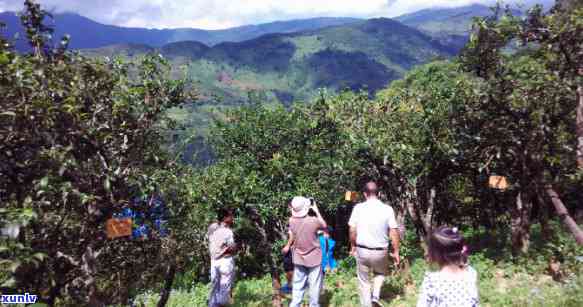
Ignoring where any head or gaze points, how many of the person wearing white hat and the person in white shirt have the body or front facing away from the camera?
2

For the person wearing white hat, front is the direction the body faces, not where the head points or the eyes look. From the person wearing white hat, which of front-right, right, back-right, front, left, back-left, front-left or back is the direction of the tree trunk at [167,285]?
left

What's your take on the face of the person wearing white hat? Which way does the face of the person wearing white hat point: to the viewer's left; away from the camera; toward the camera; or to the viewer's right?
away from the camera

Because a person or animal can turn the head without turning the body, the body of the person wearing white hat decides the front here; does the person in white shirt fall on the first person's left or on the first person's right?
on the first person's right

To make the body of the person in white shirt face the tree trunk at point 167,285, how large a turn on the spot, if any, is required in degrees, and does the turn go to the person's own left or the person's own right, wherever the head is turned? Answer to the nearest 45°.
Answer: approximately 90° to the person's own left

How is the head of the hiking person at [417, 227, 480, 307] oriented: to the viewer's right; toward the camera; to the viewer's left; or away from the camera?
away from the camera

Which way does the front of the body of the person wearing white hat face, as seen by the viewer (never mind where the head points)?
away from the camera

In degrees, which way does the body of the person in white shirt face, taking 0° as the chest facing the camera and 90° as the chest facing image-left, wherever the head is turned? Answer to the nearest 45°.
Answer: approximately 180°

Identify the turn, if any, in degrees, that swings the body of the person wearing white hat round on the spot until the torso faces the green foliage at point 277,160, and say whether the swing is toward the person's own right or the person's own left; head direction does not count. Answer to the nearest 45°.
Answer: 0° — they already face it

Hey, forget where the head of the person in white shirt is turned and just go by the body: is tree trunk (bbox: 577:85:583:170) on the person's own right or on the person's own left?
on the person's own right

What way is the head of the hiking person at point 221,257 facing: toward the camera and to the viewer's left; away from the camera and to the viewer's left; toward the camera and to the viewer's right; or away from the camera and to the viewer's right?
toward the camera and to the viewer's right
